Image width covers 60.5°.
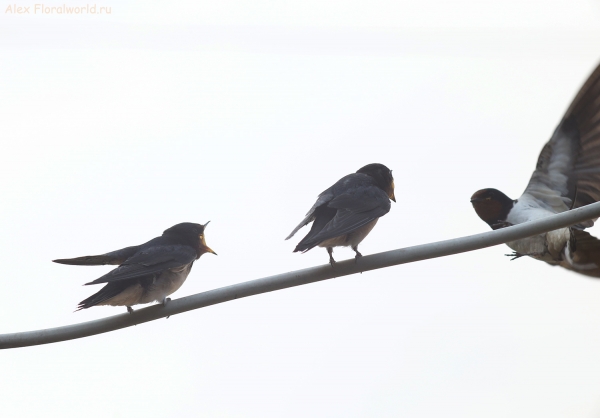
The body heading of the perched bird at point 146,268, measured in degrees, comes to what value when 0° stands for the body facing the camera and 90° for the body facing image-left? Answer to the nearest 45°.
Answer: approximately 270°

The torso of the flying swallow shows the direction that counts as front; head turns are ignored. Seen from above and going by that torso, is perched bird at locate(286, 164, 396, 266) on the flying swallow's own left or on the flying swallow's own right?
on the flying swallow's own right

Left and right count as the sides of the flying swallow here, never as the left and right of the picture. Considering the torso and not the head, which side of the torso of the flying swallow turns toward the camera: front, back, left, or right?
left

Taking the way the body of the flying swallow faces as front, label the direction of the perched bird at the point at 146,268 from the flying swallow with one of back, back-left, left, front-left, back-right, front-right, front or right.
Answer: front-left

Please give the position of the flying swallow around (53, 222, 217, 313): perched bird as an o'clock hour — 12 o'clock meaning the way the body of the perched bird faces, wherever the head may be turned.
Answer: The flying swallow is roughly at 12 o'clock from the perched bird.

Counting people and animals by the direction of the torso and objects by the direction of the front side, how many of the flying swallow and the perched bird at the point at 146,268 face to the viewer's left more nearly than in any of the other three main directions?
1

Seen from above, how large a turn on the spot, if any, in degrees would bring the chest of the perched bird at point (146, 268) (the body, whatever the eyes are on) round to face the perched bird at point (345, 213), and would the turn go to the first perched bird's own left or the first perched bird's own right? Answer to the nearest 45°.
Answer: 0° — it already faces it
